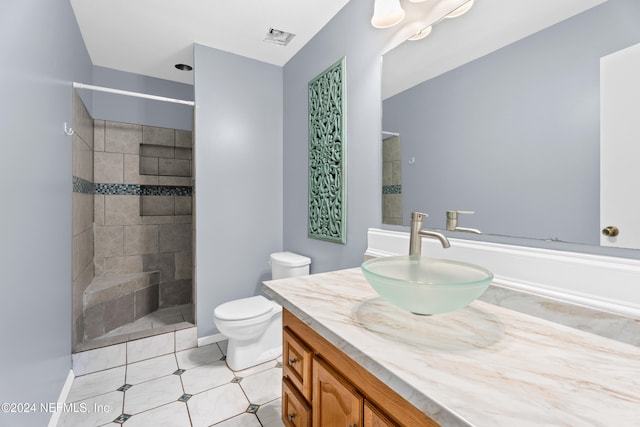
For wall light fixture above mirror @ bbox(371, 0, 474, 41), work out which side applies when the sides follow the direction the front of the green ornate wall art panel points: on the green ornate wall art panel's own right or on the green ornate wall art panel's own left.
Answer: on the green ornate wall art panel's own left

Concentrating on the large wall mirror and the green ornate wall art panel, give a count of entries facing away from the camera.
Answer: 0

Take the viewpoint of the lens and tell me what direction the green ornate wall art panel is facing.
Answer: facing the viewer and to the left of the viewer

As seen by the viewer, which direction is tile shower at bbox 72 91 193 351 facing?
toward the camera

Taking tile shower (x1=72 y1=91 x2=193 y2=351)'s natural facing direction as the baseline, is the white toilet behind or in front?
in front

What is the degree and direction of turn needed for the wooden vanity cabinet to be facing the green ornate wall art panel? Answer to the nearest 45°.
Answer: approximately 135° to its right

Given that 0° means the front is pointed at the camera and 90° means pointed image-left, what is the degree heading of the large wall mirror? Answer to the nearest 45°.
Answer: approximately 45°

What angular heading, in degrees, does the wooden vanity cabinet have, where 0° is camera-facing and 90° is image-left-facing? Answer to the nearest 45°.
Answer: approximately 45°

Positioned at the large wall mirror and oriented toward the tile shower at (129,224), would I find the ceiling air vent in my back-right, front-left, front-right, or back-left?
front-right

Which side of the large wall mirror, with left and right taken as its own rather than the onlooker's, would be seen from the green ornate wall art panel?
right

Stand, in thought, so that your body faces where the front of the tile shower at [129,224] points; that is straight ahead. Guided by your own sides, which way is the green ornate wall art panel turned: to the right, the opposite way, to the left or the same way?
to the right
